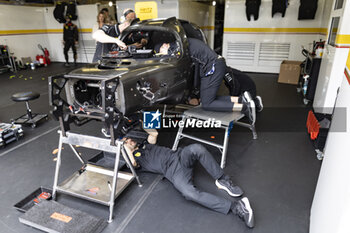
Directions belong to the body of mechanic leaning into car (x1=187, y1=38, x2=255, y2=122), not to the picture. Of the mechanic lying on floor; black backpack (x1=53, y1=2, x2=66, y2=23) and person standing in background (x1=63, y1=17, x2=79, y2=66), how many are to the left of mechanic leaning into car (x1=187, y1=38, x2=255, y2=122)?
1

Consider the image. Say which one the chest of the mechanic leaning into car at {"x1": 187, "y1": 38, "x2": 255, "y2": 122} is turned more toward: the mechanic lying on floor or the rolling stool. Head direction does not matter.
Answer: the rolling stool

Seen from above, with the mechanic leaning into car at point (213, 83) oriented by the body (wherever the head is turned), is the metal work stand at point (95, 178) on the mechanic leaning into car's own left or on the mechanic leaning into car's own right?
on the mechanic leaning into car's own left

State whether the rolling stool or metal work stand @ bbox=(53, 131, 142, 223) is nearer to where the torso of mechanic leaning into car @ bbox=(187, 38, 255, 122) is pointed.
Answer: the rolling stool

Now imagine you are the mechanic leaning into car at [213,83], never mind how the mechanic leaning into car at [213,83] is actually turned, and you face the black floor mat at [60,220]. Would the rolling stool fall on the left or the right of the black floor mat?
right

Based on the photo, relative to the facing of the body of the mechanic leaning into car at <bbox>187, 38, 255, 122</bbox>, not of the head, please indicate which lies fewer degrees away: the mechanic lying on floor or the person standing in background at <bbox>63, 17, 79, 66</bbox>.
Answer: the person standing in background

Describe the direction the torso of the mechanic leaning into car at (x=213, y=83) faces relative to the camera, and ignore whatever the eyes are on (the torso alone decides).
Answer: to the viewer's left

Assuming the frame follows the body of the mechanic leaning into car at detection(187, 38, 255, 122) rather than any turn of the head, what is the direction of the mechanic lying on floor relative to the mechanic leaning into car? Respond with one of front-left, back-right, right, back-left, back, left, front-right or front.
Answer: left

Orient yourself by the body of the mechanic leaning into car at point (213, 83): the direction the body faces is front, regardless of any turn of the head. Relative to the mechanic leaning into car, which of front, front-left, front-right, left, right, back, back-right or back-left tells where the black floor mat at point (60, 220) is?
front-left

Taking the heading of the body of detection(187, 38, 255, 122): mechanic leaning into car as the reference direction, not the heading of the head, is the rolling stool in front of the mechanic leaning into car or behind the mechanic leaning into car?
in front

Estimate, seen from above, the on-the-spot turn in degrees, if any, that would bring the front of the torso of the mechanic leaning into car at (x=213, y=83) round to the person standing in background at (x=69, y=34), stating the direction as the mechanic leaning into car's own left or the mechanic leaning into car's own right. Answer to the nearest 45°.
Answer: approximately 45° to the mechanic leaning into car's own right

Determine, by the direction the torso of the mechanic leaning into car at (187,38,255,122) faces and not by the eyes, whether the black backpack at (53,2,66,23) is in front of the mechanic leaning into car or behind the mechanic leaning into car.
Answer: in front
